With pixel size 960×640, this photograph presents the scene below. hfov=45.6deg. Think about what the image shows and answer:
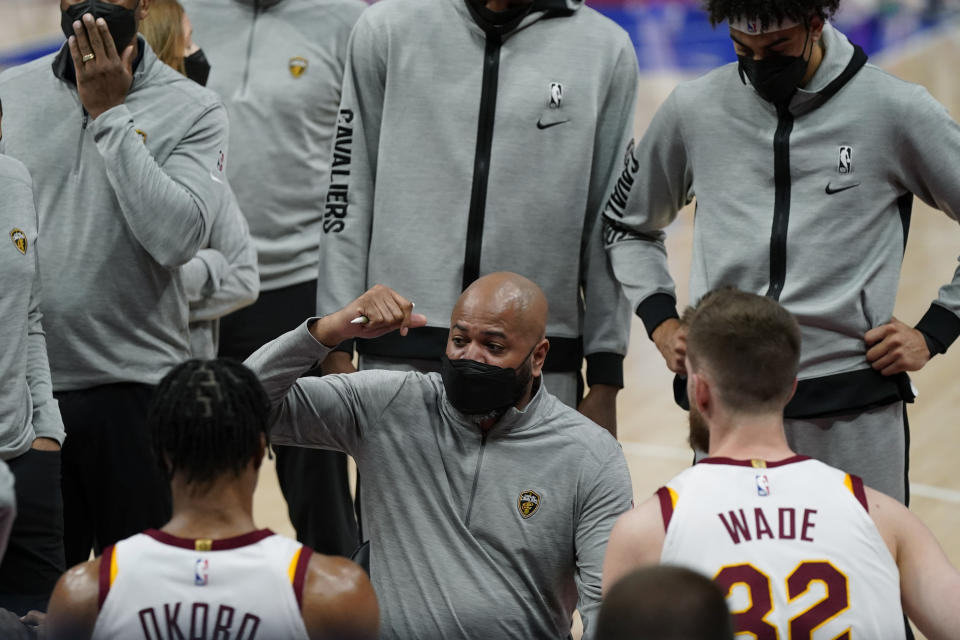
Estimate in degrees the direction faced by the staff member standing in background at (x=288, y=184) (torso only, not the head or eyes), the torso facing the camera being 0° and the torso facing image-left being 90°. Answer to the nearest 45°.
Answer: approximately 0°

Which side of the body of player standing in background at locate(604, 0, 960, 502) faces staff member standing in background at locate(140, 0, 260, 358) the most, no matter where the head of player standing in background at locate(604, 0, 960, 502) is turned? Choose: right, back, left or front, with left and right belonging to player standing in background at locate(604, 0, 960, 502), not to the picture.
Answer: right

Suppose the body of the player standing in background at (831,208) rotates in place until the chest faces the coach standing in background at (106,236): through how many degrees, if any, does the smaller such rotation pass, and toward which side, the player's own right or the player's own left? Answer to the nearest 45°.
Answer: approximately 90° to the player's own right

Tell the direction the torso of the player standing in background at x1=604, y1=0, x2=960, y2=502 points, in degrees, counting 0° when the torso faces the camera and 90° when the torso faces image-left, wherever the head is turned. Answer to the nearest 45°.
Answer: approximately 0°

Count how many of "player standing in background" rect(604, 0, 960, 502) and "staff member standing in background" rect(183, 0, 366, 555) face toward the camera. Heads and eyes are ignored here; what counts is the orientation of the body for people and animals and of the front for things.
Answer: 2
